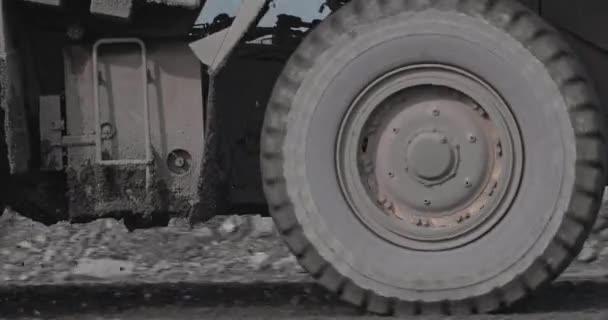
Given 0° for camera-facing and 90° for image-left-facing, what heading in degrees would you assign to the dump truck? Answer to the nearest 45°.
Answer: approximately 270°
